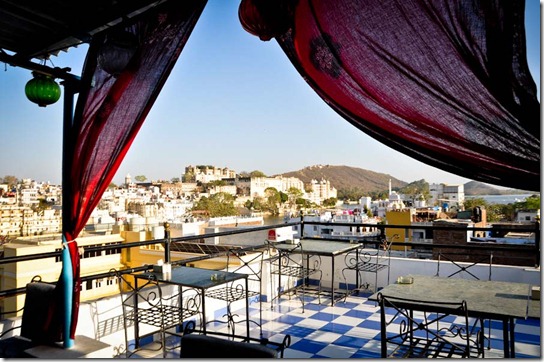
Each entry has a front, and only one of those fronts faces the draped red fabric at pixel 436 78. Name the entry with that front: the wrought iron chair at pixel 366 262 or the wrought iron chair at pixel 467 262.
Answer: the wrought iron chair at pixel 467 262

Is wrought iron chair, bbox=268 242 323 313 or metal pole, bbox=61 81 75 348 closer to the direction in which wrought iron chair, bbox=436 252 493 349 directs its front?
the metal pole

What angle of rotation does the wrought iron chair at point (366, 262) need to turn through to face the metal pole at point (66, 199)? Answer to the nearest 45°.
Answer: approximately 45° to its left

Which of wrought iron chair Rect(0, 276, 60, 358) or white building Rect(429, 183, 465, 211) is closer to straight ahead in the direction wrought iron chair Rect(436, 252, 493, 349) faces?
the wrought iron chair

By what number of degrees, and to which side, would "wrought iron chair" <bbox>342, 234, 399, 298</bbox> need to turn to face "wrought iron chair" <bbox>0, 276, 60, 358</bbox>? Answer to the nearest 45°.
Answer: approximately 45° to its left

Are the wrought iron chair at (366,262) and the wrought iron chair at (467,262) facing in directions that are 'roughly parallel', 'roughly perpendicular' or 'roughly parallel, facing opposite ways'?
roughly perpendicular

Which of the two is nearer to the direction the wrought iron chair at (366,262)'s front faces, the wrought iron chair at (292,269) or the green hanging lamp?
the wrought iron chair

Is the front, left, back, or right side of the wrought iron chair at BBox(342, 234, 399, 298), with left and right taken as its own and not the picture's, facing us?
left
